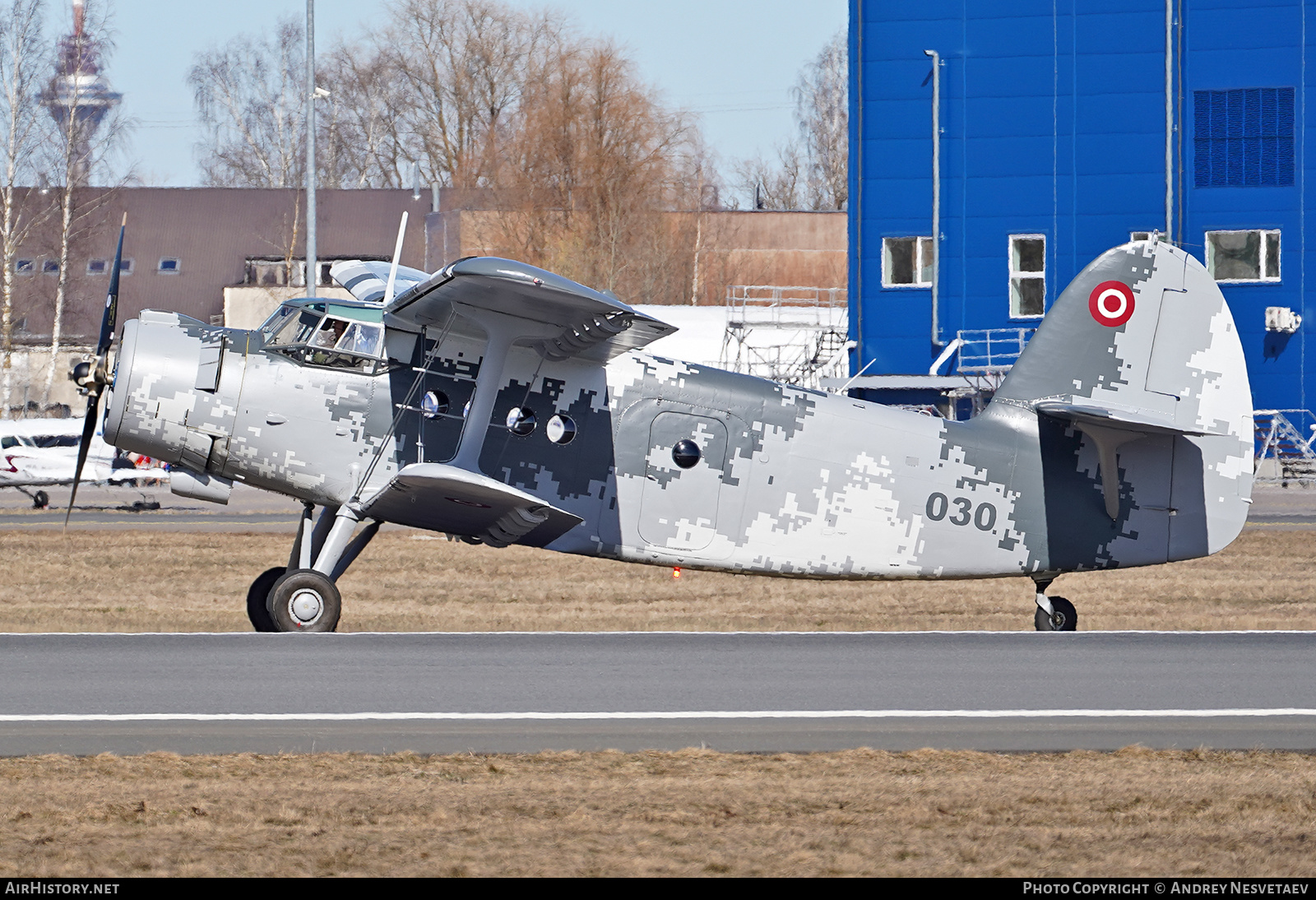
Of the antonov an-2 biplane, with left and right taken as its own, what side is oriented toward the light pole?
right

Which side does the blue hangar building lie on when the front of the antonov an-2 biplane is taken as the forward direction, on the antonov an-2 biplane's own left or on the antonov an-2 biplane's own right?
on the antonov an-2 biplane's own right

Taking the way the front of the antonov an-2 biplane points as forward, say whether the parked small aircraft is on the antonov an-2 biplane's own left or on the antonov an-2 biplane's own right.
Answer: on the antonov an-2 biplane's own right

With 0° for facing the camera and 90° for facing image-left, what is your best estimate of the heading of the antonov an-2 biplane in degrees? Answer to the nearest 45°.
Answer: approximately 90°

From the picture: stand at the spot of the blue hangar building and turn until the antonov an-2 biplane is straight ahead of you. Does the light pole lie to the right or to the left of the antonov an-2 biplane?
right
